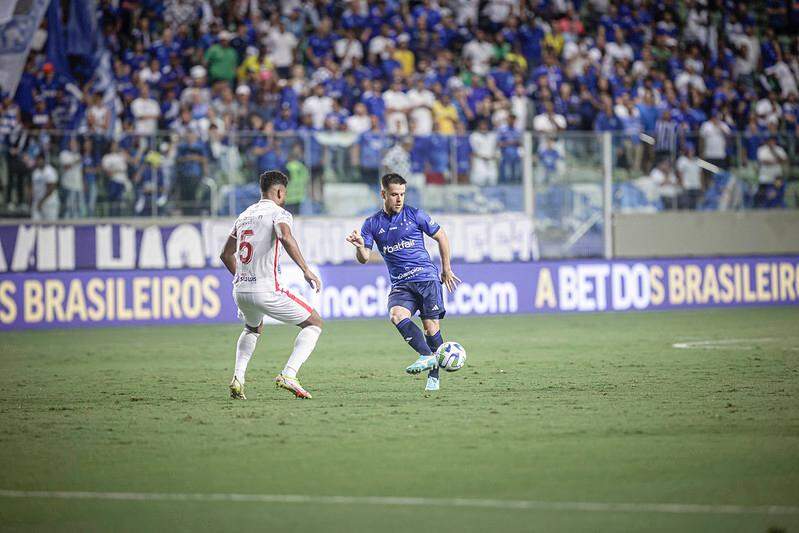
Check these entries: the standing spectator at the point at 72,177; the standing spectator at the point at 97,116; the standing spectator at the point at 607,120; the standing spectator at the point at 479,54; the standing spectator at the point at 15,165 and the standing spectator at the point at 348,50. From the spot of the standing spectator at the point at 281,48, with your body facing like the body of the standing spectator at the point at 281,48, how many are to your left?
3

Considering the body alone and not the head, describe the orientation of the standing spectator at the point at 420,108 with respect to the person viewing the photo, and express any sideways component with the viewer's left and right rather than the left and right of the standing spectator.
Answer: facing the viewer

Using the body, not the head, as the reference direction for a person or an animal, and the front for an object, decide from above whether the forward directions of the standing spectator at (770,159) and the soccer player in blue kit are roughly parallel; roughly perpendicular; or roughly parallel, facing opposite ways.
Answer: roughly parallel

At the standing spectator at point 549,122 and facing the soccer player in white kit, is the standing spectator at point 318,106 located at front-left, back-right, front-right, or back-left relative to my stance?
front-right

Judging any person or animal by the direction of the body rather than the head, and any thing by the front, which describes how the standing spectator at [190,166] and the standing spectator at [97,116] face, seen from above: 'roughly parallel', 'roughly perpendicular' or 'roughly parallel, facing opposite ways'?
roughly parallel

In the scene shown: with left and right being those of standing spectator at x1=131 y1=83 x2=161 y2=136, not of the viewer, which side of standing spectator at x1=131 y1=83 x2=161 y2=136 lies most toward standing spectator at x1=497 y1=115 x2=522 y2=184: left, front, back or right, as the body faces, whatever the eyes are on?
left

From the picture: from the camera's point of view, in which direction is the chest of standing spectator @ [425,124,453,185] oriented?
toward the camera

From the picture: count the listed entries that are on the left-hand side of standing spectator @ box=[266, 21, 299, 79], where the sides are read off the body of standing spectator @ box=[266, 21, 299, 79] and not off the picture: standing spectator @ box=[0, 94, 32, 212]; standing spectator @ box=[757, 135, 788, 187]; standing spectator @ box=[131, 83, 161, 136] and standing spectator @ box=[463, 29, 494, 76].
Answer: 2

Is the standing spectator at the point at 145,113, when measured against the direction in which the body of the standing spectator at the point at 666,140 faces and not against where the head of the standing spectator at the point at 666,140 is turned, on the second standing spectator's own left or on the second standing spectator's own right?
on the second standing spectator's own right

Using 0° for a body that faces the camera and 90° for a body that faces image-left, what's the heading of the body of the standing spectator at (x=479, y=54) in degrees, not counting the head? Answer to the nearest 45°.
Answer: approximately 0°

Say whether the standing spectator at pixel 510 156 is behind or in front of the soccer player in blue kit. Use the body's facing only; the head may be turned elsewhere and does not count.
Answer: behind

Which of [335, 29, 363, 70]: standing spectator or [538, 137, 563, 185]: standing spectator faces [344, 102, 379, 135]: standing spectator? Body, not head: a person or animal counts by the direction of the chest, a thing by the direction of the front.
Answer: [335, 29, 363, 70]: standing spectator

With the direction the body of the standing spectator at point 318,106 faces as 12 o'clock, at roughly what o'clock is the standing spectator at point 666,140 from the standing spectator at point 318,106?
the standing spectator at point 666,140 is roughly at 9 o'clock from the standing spectator at point 318,106.

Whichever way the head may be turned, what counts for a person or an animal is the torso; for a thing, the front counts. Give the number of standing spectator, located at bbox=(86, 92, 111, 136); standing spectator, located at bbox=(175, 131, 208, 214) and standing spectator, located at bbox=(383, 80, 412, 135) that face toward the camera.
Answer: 3

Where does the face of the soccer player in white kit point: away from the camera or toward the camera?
away from the camera

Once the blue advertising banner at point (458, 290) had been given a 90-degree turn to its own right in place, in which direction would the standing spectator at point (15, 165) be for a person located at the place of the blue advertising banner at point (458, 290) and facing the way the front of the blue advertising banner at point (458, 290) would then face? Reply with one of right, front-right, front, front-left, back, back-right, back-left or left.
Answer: front
